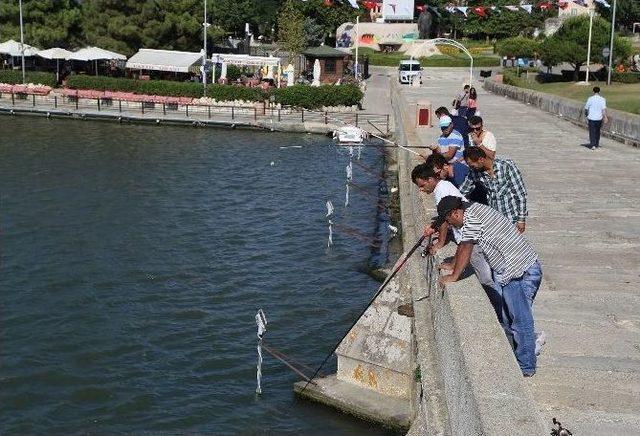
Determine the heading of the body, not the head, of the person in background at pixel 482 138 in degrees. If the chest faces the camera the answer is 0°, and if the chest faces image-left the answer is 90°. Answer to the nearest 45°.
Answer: approximately 45°

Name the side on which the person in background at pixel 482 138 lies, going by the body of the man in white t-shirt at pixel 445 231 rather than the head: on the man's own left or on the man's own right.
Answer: on the man's own right

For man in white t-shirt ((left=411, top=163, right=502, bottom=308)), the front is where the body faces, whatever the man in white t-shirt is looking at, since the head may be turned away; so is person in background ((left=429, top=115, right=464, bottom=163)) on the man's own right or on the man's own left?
on the man's own right

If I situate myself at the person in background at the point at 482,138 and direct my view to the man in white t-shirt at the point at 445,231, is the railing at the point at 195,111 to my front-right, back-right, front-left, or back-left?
back-right

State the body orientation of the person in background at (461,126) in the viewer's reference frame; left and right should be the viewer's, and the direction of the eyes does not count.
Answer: facing to the left of the viewer

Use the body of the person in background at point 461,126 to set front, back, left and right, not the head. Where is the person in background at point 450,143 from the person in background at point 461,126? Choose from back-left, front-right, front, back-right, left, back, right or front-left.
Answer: left

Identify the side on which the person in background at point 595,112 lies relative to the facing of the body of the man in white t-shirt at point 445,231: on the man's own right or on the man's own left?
on the man's own right

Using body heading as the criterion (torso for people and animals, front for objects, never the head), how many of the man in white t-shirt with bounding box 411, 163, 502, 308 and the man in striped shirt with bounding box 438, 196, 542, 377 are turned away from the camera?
0

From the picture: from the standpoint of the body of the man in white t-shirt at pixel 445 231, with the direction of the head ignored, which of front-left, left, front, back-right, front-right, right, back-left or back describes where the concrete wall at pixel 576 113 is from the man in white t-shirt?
right

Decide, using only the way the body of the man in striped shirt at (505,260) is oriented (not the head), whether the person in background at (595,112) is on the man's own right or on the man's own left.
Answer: on the man's own right

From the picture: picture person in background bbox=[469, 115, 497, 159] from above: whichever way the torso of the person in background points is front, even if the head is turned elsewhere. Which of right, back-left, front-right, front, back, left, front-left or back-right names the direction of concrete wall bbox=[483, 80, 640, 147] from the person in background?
back-right

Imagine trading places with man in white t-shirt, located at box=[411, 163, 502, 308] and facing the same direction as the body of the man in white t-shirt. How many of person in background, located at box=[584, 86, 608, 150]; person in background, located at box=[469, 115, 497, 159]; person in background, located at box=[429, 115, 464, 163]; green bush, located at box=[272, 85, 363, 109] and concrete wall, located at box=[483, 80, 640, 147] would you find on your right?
5

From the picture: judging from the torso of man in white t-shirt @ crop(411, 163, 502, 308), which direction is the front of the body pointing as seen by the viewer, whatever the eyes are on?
to the viewer's left
